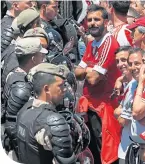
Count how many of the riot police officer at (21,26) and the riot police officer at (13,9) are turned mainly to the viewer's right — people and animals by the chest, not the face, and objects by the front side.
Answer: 2

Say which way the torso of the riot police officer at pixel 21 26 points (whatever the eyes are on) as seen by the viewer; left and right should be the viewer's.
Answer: facing to the right of the viewer

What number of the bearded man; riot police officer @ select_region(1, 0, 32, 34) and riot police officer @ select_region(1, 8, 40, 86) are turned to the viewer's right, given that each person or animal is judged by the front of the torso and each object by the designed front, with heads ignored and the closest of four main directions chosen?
2

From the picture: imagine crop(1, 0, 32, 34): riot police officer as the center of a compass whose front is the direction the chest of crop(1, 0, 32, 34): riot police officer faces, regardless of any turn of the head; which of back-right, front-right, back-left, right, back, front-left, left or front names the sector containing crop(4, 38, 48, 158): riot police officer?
right

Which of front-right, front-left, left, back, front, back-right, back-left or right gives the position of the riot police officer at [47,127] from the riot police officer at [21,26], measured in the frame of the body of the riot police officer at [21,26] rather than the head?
right

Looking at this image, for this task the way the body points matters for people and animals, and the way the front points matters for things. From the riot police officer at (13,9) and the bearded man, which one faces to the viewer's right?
the riot police officer

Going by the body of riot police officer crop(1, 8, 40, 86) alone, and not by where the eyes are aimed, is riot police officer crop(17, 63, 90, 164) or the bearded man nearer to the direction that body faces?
the bearded man

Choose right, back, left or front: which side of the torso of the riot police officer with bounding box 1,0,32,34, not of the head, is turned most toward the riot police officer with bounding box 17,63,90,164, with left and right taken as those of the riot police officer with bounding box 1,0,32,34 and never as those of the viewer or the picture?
right

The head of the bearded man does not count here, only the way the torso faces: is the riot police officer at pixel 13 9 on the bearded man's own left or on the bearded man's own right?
on the bearded man's own right

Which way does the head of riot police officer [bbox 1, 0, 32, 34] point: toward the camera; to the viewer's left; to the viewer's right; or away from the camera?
to the viewer's right

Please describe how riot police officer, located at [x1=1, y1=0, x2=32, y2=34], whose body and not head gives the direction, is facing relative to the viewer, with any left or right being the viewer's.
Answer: facing to the right of the viewer

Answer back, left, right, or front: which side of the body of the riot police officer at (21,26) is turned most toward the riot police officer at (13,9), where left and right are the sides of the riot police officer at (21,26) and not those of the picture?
left
